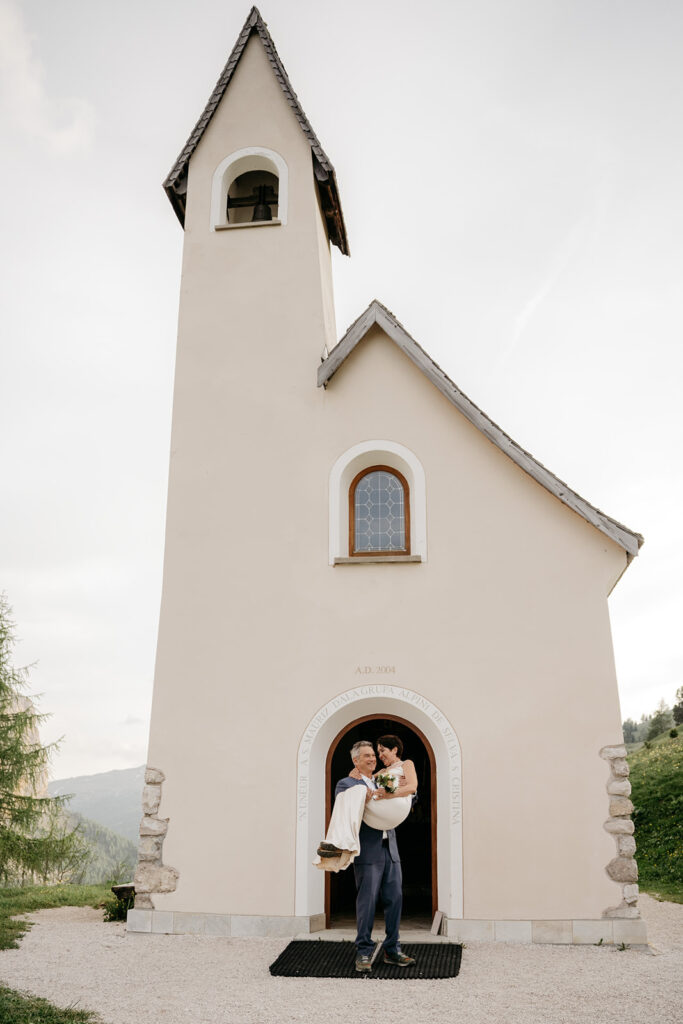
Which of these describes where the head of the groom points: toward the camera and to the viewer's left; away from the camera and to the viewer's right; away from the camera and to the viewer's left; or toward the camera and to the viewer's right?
toward the camera and to the viewer's right

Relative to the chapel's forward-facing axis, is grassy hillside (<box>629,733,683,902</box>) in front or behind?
behind

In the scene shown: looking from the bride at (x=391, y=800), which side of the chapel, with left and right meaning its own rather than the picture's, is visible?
front

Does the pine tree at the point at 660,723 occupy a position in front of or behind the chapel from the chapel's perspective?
behind

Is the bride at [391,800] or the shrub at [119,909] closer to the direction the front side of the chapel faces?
the bride

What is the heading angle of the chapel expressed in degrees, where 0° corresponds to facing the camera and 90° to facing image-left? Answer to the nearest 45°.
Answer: approximately 0°

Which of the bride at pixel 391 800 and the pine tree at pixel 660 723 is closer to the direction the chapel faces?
the bride

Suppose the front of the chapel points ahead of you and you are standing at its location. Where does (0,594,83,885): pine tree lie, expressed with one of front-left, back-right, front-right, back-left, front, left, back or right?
back-right

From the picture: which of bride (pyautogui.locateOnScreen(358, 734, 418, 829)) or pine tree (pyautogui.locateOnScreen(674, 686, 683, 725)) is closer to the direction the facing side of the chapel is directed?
the bride
